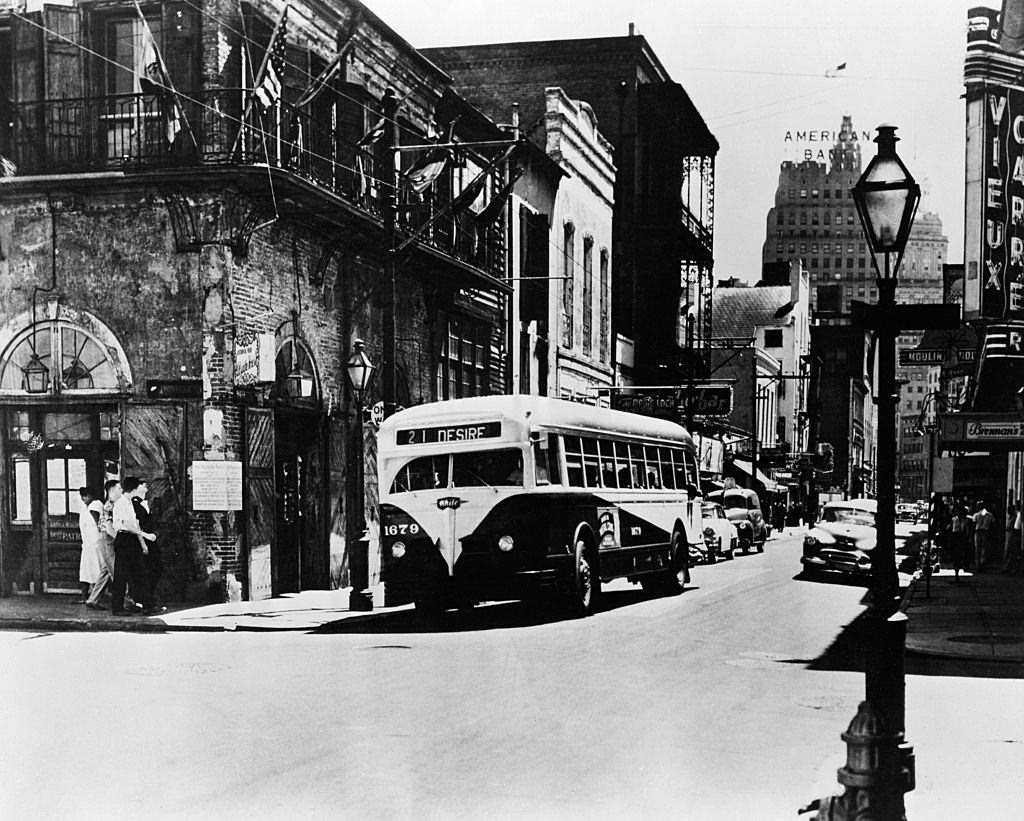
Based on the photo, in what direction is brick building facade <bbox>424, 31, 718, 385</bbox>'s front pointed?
to the viewer's right

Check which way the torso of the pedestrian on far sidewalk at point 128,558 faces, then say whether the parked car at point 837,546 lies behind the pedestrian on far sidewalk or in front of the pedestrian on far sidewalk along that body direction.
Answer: in front

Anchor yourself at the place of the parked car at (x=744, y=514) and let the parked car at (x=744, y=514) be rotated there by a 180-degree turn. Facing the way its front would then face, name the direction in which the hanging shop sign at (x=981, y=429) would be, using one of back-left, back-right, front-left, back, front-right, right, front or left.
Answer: back-right

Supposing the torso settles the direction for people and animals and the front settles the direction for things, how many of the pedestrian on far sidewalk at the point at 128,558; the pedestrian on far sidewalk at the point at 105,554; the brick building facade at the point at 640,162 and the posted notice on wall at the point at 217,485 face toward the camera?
1

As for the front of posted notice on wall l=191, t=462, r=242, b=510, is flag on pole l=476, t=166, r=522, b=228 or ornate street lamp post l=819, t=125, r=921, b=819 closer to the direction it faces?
the ornate street lamp post

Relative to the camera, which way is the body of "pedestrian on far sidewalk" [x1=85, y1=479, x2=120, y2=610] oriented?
to the viewer's right

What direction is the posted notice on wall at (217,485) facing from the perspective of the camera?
toward the camera

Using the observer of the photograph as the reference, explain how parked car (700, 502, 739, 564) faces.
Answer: facing the viewer and to the left of the viewer

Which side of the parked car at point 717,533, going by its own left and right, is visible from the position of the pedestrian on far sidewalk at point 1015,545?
left
